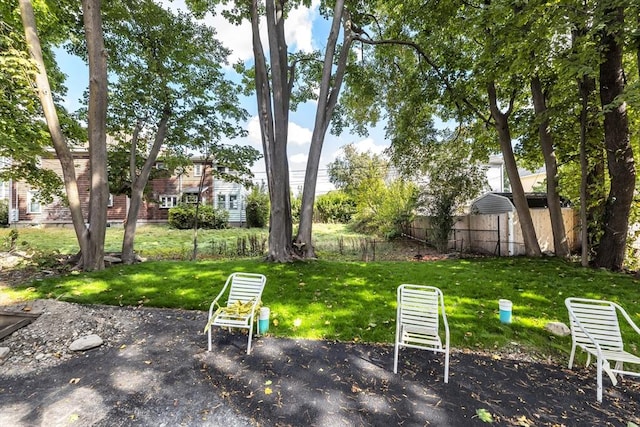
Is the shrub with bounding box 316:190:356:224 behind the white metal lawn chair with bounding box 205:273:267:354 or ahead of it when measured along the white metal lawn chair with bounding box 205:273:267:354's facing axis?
behind

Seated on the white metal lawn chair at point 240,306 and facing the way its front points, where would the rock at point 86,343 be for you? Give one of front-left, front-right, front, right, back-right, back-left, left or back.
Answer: front-right

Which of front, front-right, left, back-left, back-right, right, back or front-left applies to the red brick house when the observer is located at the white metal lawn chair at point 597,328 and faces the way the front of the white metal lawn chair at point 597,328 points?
back-right

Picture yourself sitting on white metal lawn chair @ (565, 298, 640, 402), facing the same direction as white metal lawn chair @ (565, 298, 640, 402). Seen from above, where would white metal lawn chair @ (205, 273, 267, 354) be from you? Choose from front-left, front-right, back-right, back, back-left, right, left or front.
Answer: right

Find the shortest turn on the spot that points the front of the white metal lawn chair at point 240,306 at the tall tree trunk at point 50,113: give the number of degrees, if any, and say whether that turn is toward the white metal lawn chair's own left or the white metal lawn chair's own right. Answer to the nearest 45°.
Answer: approximately 90° to the white metal lawn chair's own right

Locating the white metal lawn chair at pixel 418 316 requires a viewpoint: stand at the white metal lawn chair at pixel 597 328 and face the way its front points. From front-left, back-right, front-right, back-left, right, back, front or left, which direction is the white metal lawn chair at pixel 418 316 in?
right

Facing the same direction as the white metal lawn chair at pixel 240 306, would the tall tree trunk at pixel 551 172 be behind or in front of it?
behind

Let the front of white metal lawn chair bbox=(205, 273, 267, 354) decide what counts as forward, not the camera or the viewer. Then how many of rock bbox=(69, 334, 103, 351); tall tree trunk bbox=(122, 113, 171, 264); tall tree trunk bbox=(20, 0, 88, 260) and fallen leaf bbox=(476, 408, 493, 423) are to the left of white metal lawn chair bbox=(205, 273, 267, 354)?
1

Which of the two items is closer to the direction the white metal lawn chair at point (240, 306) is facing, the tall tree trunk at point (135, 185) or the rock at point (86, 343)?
the rock

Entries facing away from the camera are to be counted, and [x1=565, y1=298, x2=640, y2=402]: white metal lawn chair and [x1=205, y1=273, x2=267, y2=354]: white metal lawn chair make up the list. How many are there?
0

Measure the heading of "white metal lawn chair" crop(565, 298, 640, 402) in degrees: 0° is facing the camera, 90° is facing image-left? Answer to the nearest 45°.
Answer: approximately 315°

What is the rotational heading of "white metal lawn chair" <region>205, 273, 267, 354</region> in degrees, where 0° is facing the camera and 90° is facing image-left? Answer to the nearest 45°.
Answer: approximately 45°

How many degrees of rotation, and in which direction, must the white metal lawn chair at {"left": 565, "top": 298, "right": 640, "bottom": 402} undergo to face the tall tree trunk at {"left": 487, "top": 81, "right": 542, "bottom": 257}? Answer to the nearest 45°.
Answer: approximately 135° to its left

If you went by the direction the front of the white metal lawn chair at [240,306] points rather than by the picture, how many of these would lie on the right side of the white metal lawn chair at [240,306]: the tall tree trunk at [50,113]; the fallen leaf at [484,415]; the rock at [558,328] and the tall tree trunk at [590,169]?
1

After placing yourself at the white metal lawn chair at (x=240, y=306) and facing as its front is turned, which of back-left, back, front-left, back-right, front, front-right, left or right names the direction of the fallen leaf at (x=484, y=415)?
left
